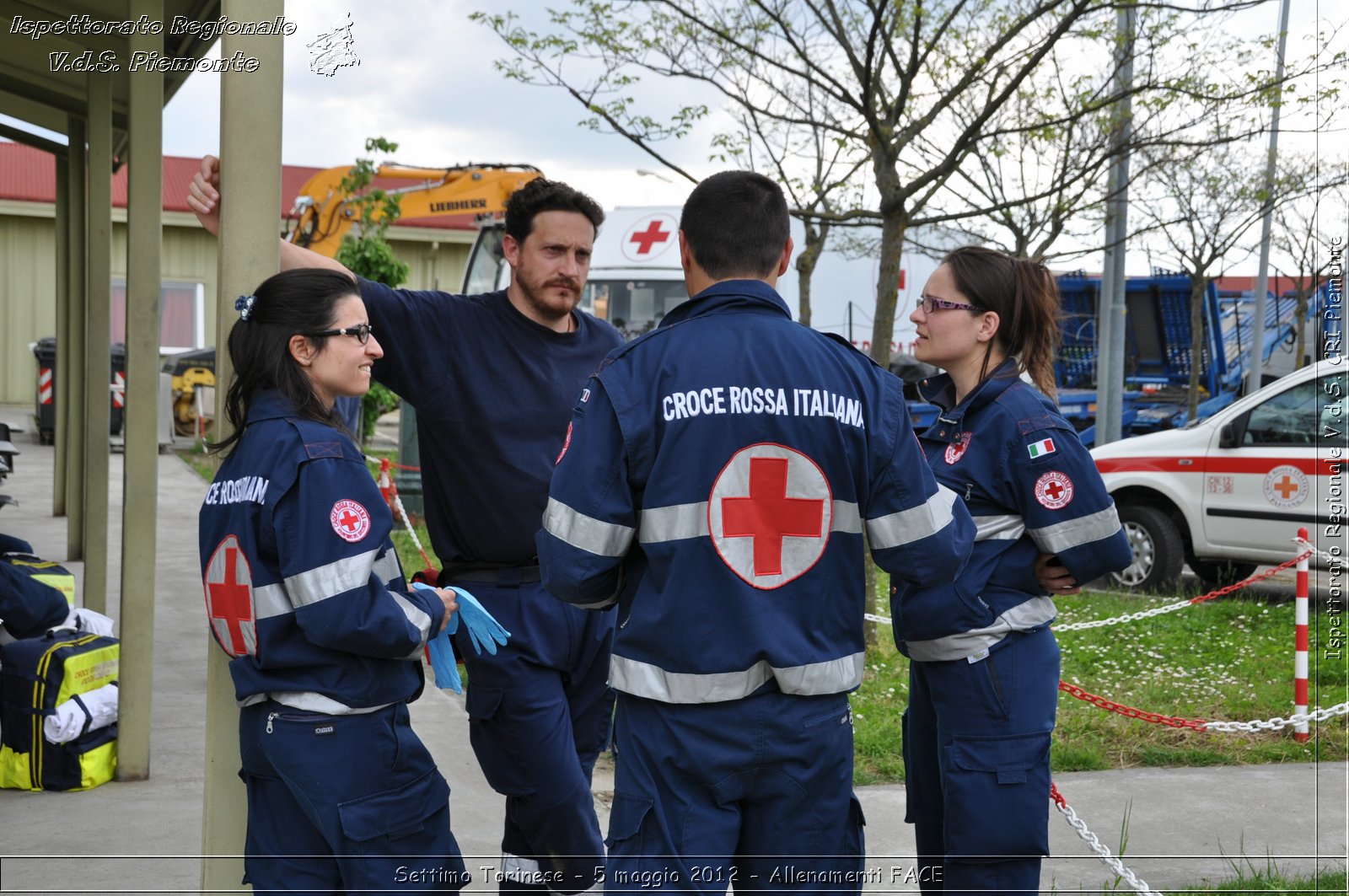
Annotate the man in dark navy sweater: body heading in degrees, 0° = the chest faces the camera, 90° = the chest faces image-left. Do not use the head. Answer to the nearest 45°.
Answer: approximately 315°

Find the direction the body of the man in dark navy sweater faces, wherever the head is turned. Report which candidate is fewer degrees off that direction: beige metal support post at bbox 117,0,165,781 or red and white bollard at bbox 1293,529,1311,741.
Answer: the red and white bollard

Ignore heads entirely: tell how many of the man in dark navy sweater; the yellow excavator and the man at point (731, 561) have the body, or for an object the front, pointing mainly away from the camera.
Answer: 1

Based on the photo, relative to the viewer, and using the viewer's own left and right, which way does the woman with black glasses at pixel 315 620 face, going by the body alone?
facing away from the viewer and to the right of the viewer

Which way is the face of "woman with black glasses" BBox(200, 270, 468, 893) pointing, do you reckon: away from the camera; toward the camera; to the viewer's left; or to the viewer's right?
to the viewer's right

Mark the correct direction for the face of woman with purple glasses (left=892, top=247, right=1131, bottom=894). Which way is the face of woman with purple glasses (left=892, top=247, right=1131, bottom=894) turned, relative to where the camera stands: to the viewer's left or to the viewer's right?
to the viewer's left

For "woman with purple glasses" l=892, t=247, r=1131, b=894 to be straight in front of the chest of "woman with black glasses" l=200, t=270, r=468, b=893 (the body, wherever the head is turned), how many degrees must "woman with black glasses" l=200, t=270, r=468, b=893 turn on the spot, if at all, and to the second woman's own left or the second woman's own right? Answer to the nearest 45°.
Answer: approximately 45° to the second woman's own right

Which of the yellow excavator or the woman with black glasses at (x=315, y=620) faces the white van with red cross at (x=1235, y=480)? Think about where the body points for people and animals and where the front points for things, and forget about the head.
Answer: the woman with black glasses

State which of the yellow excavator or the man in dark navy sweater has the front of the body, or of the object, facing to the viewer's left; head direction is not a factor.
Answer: the yellow excavator

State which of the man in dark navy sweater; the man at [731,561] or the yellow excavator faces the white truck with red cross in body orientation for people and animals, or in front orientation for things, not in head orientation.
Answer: the man

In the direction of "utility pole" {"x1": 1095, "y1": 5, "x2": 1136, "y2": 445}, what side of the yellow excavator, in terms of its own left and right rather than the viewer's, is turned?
back

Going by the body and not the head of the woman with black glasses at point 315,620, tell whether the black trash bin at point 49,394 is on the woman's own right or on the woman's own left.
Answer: on the woman's own left

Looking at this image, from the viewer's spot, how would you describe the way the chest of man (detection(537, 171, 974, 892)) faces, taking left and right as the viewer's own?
facing away from the viewer

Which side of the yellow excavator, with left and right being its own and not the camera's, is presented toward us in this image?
left

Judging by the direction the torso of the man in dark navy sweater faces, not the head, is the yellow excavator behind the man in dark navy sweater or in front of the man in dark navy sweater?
behind
